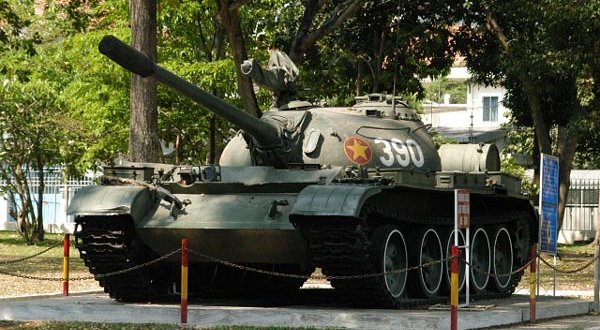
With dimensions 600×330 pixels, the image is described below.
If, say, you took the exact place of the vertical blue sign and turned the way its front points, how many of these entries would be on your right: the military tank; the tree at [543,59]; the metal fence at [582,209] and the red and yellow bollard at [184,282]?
2

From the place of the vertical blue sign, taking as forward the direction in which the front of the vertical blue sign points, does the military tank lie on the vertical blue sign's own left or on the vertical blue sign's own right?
on the vertical blue sign's own right

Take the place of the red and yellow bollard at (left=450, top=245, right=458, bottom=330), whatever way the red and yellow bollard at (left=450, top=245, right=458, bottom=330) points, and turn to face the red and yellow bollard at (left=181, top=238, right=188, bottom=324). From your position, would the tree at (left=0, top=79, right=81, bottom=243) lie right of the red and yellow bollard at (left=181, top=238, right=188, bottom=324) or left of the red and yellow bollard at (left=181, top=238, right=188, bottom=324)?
right

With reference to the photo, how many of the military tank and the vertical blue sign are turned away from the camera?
0
